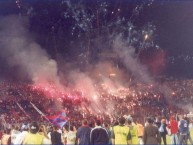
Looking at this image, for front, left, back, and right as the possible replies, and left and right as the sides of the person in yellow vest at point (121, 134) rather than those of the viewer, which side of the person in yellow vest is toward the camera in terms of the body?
back

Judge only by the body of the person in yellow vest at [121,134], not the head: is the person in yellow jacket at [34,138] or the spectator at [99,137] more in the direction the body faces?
the spectator

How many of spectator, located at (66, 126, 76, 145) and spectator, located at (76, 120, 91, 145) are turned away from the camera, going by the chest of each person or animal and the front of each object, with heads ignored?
2

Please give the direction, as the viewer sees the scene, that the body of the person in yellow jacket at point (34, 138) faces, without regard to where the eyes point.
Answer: away from the camera

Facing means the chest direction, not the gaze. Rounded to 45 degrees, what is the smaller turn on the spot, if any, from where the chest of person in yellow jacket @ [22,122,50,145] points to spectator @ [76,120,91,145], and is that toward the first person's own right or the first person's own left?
approximately 45° to the first person's own right

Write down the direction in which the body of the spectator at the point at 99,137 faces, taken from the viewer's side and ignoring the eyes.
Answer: away from the camera

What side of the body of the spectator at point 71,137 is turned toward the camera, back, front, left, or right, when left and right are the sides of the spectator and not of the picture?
back

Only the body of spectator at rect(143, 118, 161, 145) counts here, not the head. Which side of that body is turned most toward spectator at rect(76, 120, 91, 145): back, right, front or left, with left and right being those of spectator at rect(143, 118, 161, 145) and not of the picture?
left

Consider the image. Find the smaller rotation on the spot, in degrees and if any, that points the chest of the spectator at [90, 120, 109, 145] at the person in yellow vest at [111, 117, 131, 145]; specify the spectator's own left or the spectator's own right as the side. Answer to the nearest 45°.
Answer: approximately 90° to the spectator's own right

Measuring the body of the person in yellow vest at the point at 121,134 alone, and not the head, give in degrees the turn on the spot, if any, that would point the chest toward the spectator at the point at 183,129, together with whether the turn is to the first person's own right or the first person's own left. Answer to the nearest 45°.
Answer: approximately 45° to the first person's own right

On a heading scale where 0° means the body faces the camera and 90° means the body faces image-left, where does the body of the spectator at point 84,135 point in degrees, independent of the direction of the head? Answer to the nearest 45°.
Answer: approximately 180°
